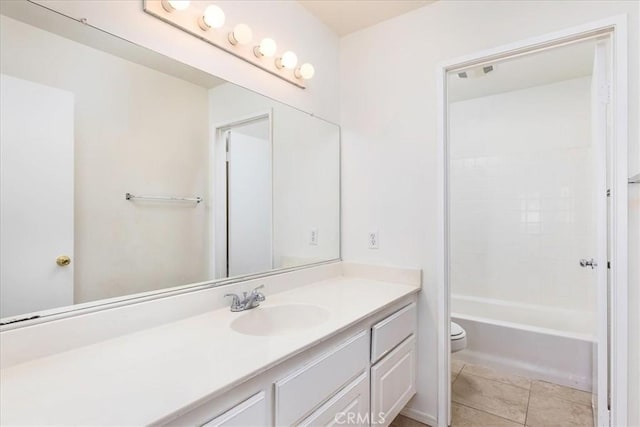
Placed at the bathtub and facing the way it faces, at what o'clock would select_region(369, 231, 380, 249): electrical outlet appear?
The electrical outlet is roughly at 12 o'clock from the bathtub.

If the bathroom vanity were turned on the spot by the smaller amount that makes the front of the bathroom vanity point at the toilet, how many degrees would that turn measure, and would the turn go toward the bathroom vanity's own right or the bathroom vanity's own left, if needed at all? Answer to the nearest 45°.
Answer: approximately 90° to the bathroom vanity's own left

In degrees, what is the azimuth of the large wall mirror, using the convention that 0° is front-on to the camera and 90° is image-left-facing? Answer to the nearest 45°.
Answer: approximately 315°

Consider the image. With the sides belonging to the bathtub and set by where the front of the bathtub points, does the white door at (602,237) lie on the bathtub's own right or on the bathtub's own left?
on the bathtub's own left

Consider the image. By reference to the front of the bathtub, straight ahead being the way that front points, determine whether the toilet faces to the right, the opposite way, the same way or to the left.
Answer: to the left

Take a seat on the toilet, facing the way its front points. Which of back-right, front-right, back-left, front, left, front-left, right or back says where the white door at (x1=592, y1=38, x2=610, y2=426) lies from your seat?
front

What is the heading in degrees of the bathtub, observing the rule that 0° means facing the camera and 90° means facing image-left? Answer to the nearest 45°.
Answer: approximately 45°

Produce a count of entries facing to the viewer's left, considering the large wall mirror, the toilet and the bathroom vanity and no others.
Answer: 0

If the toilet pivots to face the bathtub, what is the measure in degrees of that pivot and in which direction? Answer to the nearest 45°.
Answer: approximately 90° to its left

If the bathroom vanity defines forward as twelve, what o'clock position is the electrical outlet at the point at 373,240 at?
The electrical outlet is roughly at 9 o'clock from the bathroom vanity.
